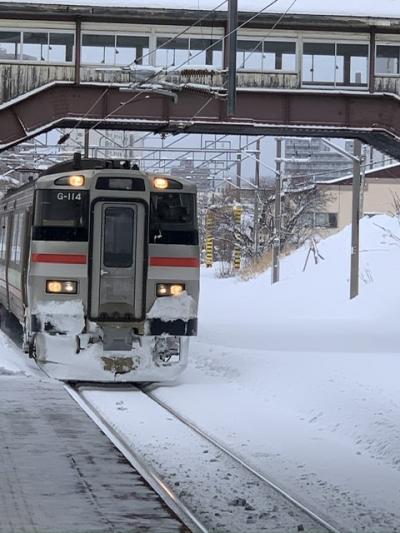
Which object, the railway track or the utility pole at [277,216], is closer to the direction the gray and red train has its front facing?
the railway track

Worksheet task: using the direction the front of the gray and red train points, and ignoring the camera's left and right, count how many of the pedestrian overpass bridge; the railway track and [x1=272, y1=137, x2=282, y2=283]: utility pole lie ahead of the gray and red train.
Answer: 1

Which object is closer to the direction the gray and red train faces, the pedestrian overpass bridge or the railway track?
the railway track

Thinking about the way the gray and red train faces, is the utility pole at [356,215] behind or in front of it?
behind

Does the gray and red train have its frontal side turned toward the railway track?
yes

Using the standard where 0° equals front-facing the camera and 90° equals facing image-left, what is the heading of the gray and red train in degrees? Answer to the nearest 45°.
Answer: approximately 0°

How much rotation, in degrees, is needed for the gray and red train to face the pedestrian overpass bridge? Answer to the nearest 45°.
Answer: approximately 180°
